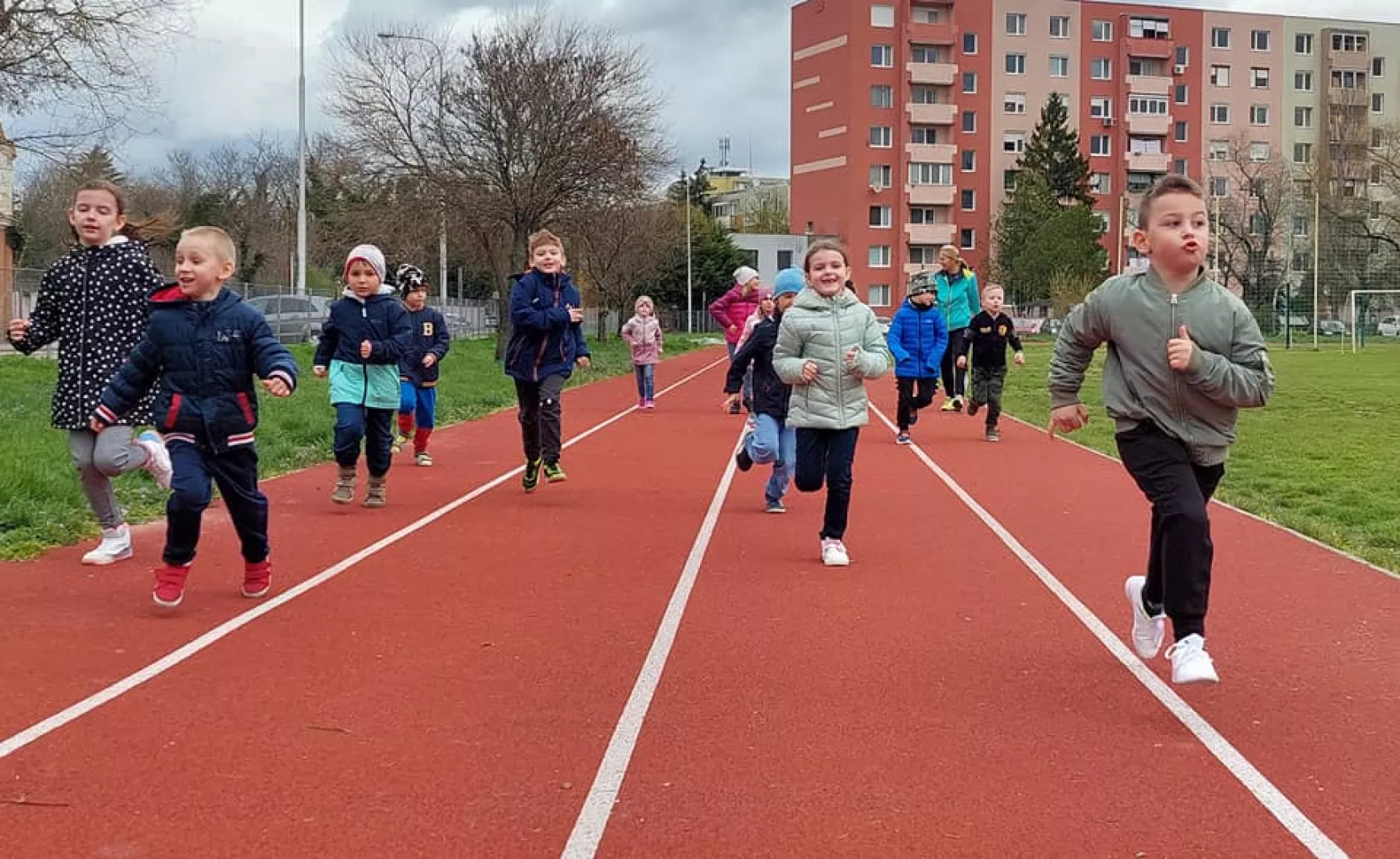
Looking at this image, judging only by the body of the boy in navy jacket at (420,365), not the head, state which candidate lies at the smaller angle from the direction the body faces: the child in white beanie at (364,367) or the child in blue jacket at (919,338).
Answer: the child in white beanie

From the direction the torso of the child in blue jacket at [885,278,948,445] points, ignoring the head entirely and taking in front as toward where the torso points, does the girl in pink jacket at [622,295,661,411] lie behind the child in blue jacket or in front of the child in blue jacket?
behind

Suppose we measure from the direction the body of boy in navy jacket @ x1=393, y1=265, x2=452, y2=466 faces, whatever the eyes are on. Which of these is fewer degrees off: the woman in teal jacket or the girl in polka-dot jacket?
the girl in polka-dot jacket

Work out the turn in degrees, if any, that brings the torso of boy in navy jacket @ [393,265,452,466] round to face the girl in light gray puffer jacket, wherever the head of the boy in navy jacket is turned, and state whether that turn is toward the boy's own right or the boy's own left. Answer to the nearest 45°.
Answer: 0° — they already face them

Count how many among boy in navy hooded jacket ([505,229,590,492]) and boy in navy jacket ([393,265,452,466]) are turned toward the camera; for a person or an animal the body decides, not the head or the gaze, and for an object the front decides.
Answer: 2

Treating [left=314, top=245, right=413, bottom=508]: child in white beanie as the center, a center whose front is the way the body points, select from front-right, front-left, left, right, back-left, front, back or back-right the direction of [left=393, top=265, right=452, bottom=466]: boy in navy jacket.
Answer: back

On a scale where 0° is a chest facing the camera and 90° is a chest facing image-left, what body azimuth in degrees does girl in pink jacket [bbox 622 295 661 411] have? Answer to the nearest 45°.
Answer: approximately 0°
